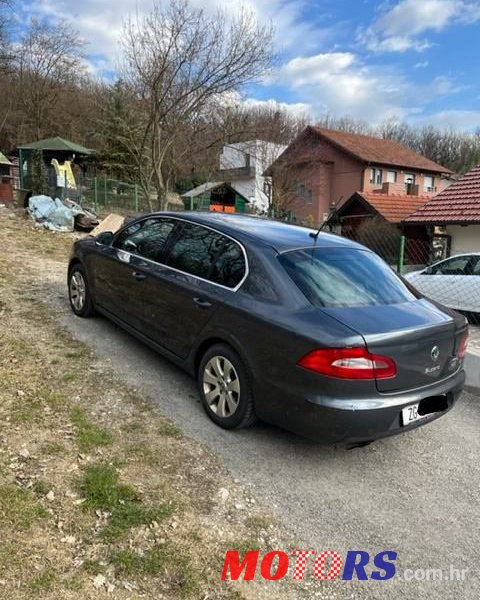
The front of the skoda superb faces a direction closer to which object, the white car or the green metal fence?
the green metal fence

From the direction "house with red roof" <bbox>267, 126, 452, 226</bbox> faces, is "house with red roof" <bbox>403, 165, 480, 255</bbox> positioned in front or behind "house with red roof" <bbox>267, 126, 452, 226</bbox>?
in front

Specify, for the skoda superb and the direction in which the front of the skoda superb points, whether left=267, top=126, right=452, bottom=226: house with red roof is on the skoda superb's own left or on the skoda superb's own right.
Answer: on the skoda superb's own right

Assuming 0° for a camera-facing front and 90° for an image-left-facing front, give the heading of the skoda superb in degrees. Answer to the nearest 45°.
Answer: approximately 135°

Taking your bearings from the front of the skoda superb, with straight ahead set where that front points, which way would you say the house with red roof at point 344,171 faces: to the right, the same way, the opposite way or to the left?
the opposite way

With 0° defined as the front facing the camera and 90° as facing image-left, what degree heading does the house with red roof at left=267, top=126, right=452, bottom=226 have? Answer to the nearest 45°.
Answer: approximately 315°

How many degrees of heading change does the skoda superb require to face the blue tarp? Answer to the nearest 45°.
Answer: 0° — it already faces it

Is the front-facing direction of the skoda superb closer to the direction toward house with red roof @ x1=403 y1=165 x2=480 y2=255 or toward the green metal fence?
the green metal fence
